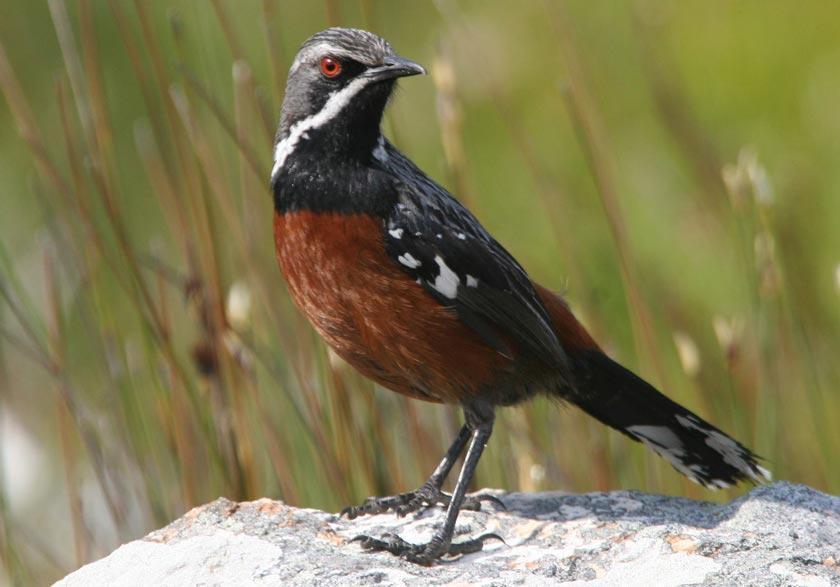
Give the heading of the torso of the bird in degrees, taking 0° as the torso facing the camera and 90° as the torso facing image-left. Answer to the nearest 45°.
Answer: approximately 90°
